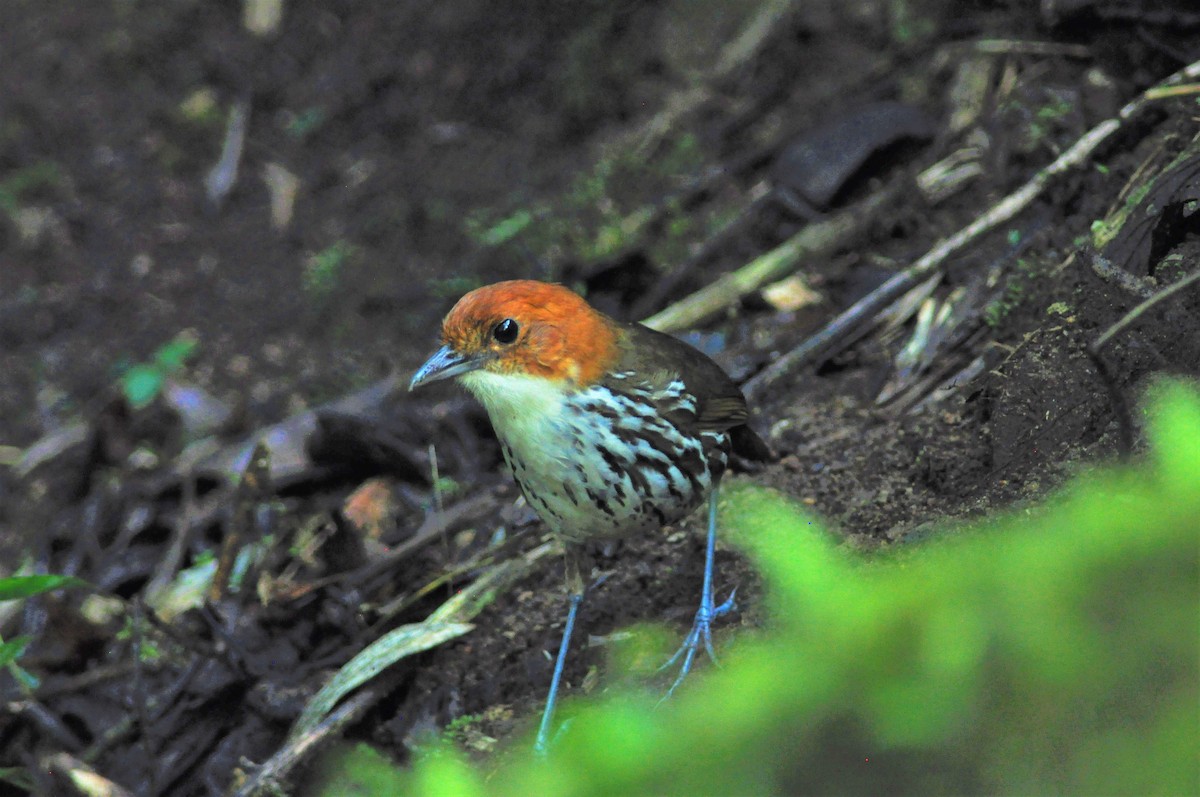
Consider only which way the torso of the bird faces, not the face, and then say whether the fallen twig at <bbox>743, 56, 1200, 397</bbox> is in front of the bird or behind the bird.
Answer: behind

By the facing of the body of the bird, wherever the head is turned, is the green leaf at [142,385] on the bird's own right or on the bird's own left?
on the bird's own right

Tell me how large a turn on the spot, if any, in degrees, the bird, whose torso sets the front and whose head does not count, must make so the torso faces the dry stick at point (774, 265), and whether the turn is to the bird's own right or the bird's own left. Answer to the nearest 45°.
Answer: approximately 180°

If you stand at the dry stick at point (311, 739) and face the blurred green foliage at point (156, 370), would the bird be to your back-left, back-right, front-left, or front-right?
back-right

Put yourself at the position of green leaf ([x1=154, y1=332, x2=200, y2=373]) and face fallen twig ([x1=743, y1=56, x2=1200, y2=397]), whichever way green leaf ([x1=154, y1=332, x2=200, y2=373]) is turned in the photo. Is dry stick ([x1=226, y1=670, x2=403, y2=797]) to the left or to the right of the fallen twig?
right

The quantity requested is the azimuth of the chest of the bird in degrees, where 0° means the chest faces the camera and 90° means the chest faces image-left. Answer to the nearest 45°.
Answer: approximately 45°

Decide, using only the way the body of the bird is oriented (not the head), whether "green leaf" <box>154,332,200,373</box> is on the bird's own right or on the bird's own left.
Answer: on the bird's own right

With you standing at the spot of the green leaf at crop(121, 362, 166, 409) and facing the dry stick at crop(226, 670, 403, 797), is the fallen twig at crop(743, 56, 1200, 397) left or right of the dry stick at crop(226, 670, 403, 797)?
left

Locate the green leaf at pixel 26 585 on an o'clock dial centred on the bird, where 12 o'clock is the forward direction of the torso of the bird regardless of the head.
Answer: The green leaf is roughly at 2 o'clock from the bird.
